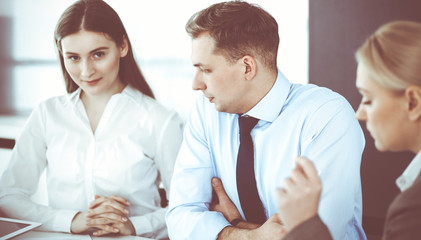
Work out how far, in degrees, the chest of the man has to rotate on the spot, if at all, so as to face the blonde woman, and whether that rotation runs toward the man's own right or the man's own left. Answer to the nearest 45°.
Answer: approximately 90° to the man's own left

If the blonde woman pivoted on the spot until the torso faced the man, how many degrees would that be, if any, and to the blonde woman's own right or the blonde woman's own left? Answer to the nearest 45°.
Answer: approximately 45° to the blonde woman's own right

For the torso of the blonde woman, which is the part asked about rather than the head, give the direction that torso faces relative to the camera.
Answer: to the viewer's left

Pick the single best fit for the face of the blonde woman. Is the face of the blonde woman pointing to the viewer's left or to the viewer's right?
to the viewer's left

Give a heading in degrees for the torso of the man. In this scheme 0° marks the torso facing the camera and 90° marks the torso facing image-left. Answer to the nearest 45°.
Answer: approximately 45°
